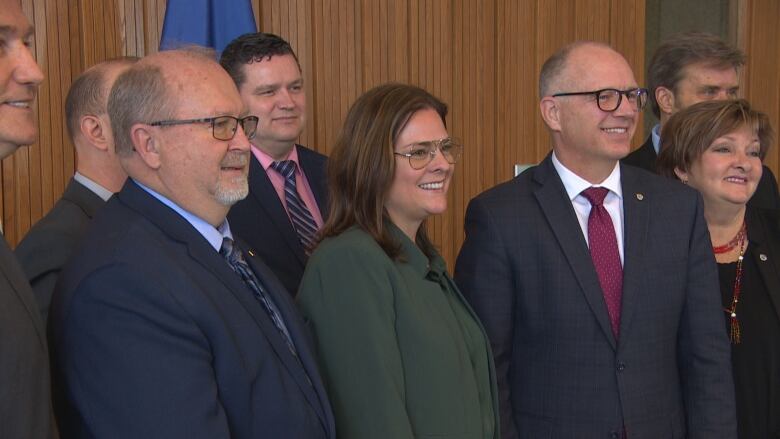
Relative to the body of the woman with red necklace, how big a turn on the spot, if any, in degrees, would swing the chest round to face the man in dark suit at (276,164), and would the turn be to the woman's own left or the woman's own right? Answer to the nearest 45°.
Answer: approximately 135° to the woman's own right

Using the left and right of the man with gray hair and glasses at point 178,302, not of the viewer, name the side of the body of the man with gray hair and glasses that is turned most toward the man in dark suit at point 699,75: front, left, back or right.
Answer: left

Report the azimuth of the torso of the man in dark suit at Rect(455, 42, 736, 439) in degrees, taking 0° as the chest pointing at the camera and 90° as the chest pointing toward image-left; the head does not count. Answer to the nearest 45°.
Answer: approximately 315°

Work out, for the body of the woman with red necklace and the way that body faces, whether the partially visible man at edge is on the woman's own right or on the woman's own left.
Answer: on the woman's own right

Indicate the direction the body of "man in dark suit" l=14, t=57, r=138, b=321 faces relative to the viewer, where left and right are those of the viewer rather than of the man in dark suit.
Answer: facing to the right of the viewer
